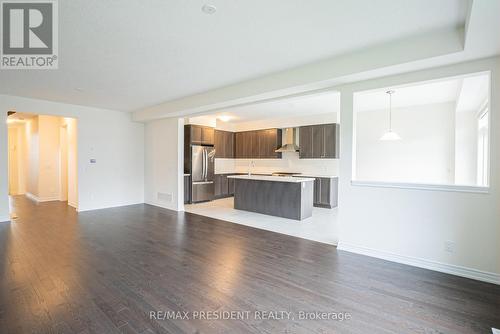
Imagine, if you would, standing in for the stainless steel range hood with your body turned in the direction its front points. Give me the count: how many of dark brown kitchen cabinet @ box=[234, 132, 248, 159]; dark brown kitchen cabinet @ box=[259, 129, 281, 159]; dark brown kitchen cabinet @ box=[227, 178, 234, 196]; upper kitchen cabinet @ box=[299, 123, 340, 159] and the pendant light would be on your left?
2

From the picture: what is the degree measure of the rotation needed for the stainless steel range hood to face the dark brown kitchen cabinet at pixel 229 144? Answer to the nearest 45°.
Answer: approximately 45° to its right

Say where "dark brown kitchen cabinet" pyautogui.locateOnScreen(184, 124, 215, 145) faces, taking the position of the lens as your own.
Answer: facing the viewer and to the right of the viewer

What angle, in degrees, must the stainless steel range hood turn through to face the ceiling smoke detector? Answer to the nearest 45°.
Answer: approximately 45° to its left

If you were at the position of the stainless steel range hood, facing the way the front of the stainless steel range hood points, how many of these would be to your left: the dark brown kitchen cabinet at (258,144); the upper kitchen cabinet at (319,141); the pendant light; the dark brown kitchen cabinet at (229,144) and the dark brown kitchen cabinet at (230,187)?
2

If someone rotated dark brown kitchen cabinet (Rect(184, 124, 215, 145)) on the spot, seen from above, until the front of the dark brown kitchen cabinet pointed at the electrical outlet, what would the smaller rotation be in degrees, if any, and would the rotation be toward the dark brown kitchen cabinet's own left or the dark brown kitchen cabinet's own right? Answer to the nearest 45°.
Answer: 0° — it already faces it

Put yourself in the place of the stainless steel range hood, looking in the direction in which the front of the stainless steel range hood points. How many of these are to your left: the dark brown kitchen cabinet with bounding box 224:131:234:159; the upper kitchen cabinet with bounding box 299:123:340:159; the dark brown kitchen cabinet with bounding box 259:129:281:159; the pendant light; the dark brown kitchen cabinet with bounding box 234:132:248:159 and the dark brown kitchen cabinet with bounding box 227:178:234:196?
2

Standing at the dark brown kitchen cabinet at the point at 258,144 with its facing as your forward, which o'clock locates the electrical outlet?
The electrical outlet is roughly at 10 o'clock from the dark brown kitchen cabinet.

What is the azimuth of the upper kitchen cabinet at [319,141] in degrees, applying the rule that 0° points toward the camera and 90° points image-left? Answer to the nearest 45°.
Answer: approximately 45°

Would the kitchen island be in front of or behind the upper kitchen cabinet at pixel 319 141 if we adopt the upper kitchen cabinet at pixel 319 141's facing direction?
in front

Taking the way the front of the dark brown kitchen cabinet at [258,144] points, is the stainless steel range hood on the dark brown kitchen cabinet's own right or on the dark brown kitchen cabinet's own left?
on the dark brown kitchen cabinet's own left

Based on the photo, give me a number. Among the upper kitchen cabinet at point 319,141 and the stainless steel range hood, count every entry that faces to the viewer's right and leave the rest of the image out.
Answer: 0
